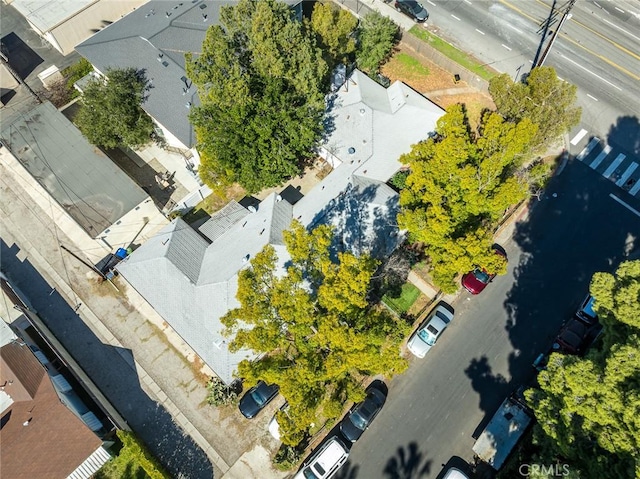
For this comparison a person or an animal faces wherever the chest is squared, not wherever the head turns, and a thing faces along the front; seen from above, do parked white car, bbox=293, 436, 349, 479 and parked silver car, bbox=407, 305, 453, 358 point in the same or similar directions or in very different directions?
same or similar directions

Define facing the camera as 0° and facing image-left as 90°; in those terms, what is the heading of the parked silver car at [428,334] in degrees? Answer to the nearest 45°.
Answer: approximately 45°

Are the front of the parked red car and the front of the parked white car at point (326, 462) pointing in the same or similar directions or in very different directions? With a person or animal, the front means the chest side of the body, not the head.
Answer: same or similar directions

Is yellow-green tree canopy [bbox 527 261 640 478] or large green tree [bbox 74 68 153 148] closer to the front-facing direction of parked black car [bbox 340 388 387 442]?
the large green tree

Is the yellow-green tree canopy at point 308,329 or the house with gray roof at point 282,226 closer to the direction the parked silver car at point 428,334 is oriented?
the yellow-green tree canopy

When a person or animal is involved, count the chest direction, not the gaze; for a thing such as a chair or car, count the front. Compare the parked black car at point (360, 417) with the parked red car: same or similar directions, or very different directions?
same or similar directions

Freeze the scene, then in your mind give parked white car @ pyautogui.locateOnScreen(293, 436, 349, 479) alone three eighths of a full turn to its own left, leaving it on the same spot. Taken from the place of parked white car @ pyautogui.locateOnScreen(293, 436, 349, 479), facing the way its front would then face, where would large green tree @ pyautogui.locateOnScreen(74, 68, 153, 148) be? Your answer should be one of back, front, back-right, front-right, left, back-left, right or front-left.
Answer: back

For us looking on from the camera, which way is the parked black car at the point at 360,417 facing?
facing the viewer and to the left of the viewer

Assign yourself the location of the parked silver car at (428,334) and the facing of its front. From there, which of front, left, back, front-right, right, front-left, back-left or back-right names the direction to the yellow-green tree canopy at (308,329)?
front

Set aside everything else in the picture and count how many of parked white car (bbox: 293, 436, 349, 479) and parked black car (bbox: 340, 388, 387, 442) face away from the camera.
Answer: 0
